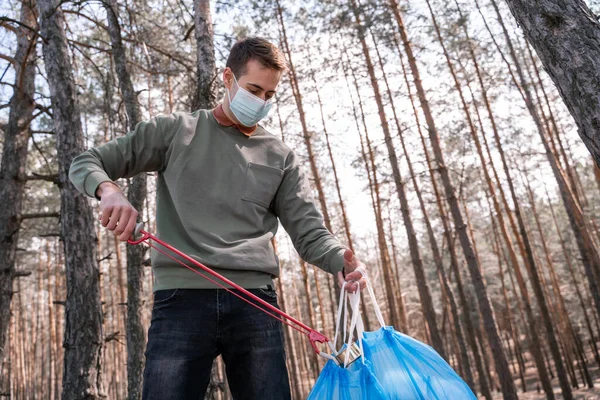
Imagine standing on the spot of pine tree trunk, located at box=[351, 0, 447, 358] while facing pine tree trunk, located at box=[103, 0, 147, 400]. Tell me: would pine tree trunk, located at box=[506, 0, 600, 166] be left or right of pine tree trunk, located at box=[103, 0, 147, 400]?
left

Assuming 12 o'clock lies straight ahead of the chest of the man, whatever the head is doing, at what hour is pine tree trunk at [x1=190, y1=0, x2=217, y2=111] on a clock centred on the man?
The pine tree trunk is roughly at 6 o'clock from the man.

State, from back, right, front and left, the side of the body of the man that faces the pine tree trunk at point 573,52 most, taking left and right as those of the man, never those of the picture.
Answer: left

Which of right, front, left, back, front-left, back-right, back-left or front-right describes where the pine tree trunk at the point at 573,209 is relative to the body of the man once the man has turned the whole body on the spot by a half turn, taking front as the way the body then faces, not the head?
front-right

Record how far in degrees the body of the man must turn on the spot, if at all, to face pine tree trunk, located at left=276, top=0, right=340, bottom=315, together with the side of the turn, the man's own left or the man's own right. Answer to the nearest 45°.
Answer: approximately 180°

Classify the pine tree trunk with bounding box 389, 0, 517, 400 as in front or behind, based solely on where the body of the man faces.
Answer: behind

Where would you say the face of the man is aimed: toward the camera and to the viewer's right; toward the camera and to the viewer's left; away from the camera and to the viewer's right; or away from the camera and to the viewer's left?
toward the camera and to the viewer's right

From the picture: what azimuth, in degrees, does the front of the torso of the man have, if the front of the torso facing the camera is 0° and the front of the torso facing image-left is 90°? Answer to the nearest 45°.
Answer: approximately 0°
